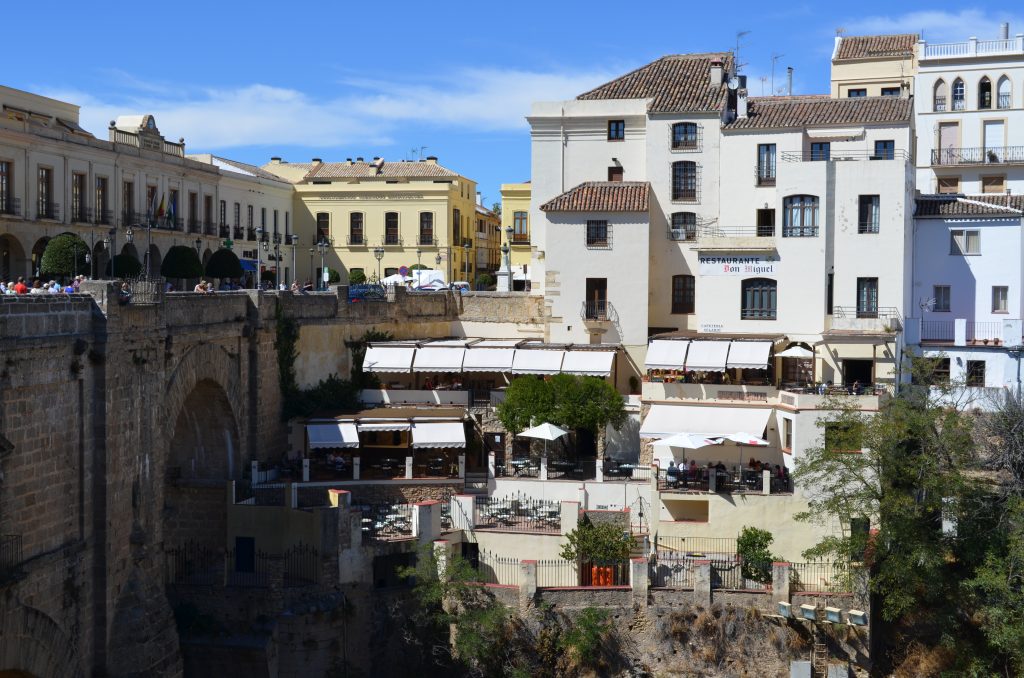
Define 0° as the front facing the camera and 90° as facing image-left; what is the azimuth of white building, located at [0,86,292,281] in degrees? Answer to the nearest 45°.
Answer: approximately 315°

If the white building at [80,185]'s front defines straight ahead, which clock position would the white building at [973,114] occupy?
the white building at [973,114] is roughly at 11 o'clock from the white building at [80,185].

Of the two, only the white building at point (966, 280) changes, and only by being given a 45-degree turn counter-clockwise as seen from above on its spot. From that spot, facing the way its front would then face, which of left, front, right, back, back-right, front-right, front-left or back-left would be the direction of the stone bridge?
right

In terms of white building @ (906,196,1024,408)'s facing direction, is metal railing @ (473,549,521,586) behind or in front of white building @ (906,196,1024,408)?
in front

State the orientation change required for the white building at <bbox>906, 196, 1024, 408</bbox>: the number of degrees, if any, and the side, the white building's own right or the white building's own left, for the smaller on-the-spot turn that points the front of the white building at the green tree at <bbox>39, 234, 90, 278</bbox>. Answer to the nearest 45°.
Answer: approximately 45° to the white building's own right

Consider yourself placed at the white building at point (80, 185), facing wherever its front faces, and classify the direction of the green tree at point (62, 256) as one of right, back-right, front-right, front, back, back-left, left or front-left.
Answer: front-right

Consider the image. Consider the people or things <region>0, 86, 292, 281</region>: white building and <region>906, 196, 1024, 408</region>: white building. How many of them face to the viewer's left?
0

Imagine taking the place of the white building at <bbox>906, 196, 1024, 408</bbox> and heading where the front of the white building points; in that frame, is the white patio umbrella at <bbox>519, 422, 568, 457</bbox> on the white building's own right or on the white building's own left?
on the white building's own right

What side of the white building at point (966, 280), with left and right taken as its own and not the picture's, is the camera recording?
front

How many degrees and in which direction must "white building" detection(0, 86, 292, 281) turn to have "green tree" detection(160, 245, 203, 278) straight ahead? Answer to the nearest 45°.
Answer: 0° — it already faces it

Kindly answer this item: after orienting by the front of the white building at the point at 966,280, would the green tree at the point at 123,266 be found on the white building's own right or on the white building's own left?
on the white building's own right

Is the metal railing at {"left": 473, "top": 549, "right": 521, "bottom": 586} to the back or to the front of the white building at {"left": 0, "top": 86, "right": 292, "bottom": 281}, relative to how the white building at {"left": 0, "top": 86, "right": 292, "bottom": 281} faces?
to the front
